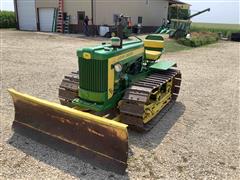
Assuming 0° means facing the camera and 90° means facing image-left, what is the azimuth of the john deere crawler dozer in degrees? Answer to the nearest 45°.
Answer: approximately 45°
